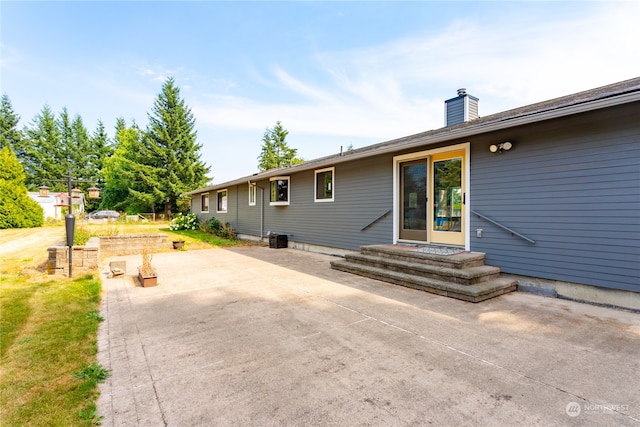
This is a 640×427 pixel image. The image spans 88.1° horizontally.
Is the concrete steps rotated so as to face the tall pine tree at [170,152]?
no

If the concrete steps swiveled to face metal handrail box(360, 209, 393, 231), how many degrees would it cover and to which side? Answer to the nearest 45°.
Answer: approximately 90° to its right

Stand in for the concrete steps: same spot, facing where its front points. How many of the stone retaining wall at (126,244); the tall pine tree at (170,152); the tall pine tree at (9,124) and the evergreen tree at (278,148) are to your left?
0

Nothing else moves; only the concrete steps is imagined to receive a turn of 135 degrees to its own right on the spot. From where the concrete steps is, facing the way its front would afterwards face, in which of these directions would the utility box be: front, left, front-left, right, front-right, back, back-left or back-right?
front-left

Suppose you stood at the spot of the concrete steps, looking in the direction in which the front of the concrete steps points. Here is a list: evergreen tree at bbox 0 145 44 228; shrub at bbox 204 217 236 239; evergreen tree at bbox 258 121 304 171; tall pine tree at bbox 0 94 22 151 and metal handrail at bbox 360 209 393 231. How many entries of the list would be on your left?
0

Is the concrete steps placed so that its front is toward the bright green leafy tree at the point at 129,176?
no

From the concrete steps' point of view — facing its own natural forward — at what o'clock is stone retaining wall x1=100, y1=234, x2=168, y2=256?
The stone retaining wall is roughly at 2 o'clock from the concrete steps.

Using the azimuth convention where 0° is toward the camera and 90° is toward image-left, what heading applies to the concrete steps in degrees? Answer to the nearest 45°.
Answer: approximately 45°

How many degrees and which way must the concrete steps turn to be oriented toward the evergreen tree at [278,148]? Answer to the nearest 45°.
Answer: approximately 90° to its right

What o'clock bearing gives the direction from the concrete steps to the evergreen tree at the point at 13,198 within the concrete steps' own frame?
The evergreen tree is roughly at 2 o'clock from the concrete steps.

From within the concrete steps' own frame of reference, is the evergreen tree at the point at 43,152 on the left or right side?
on its right

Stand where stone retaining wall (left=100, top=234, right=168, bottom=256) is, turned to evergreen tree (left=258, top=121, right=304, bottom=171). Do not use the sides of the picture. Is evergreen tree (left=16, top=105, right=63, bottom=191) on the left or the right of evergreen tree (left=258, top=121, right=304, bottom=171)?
left

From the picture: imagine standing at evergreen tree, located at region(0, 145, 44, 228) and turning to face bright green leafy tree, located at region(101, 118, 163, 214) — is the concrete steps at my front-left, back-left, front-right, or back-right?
back-right

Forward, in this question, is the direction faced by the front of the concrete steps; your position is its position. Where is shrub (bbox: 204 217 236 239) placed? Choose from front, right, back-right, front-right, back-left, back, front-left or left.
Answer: right
